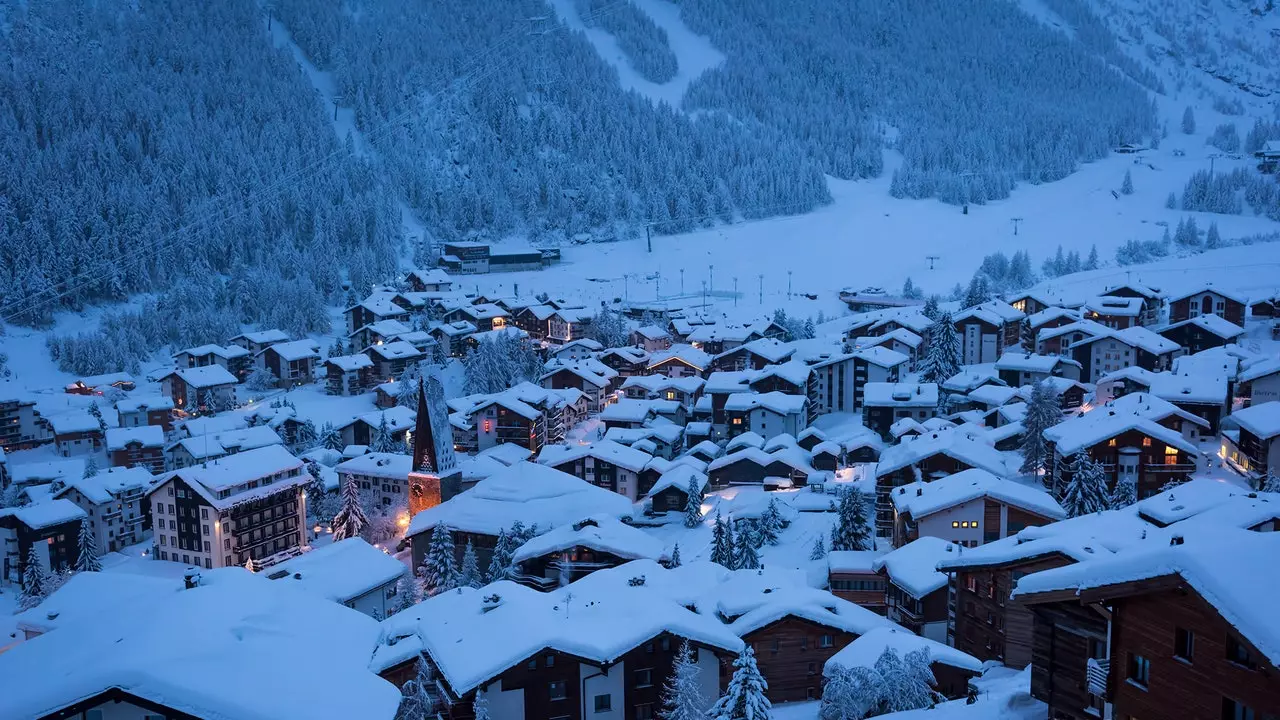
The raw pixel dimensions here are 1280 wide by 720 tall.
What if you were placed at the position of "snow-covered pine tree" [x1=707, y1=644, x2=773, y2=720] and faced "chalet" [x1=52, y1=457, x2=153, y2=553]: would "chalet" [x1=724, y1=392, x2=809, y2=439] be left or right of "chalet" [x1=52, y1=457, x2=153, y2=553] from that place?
right

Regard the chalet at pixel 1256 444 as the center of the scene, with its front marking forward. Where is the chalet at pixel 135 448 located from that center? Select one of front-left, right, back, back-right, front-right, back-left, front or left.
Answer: front-right

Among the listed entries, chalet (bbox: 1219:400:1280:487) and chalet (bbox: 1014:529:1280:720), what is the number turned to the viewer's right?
0

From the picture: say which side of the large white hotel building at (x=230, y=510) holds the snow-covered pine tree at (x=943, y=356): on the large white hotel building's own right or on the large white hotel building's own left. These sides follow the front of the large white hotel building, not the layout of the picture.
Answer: on the large white hotel building's own left

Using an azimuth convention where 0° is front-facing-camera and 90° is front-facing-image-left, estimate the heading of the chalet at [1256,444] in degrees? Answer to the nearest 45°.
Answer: approximately 45°

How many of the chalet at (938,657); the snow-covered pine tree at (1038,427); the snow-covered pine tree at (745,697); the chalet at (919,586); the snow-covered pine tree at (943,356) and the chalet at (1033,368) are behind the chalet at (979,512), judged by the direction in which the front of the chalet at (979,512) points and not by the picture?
3

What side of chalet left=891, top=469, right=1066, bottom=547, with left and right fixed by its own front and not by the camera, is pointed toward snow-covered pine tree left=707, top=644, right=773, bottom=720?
front

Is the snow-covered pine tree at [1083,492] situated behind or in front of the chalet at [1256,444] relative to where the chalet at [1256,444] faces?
in front

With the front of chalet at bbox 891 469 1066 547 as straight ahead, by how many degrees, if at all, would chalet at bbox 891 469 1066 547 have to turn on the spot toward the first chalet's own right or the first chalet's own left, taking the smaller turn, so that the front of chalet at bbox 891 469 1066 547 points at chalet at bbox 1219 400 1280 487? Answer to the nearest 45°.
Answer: approximately 135° to the first chalet's own left

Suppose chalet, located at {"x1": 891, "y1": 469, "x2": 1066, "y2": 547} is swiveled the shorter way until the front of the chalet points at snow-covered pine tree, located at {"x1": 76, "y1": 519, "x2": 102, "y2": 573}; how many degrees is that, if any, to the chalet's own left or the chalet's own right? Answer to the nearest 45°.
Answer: approximately 90° to the chalet's own right
